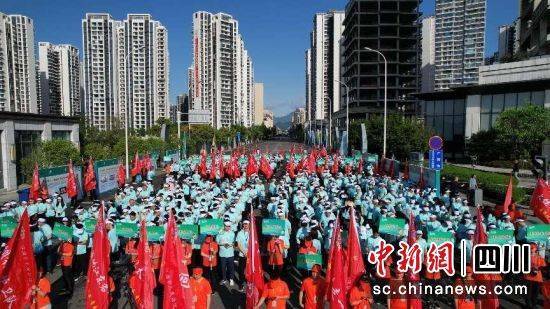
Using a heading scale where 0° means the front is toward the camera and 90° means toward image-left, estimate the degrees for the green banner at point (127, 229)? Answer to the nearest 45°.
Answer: approximately 0°

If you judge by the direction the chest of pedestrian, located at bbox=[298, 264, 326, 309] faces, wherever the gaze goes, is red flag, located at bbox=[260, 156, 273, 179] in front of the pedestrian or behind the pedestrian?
behind

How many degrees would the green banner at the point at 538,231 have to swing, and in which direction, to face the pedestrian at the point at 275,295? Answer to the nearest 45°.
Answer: approximately 45° to its right

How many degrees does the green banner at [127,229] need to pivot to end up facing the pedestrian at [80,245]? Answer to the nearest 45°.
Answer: approximately 90° to its right

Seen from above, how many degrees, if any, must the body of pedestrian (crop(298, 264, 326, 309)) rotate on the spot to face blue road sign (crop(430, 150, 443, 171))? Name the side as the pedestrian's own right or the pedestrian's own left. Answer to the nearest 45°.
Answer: approximately 135° to the pedestrian's own left

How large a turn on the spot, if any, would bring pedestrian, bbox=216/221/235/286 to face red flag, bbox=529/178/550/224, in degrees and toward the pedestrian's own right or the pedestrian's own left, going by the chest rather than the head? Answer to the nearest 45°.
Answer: approximately 90° to the pedestrian's own left

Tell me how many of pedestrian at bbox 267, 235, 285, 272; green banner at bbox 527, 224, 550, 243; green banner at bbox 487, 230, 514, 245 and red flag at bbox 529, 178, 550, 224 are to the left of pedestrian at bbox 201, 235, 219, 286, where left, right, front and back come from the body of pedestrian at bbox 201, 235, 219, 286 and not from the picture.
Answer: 4

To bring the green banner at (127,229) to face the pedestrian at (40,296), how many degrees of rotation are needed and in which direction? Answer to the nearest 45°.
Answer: approximately 45° to its right

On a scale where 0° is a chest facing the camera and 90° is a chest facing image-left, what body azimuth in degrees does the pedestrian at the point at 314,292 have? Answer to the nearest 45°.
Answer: approximately 0°

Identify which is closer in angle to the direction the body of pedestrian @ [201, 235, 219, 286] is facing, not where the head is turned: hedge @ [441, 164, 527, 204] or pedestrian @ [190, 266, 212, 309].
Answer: the pedestrian
